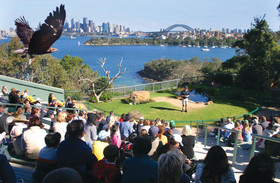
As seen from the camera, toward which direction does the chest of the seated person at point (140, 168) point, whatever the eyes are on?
away from the camera

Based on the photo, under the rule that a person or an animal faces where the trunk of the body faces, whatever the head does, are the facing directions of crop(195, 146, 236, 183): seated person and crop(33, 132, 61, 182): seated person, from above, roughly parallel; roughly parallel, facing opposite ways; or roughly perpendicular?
roughly parallel

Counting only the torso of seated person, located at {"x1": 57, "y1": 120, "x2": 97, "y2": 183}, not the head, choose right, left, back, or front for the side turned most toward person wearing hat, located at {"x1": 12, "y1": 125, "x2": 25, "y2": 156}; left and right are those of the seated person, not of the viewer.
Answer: left

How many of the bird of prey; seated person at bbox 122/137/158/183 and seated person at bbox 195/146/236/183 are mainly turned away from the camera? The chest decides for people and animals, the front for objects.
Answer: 2

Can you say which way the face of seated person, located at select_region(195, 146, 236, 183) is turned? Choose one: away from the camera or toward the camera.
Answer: away from the camera

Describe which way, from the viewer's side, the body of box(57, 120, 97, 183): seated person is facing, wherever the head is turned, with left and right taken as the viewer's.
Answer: facing away from the viewer and to the right of the viewer

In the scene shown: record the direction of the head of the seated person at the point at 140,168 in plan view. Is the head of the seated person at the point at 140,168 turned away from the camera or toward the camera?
away from the camera

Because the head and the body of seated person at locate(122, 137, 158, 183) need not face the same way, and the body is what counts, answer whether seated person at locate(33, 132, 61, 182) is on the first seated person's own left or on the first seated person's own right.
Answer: on the first seated person's own left

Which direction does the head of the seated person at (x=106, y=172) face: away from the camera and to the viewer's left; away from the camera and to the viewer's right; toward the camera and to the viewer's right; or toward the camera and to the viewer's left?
away from the camera and to the viewer's right

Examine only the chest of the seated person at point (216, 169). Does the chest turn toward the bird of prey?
no

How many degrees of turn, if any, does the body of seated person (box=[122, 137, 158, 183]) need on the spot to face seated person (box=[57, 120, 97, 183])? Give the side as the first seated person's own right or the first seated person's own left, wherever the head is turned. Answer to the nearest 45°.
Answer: approximately 45° to the first seated person's own left

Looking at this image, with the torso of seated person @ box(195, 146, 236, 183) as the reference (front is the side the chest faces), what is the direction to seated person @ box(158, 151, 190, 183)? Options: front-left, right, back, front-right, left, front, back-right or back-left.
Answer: back-left

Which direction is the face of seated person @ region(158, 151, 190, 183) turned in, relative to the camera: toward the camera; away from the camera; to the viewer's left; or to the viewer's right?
away from the camera

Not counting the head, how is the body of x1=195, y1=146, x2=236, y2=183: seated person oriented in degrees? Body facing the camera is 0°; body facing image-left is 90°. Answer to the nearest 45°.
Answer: approximately 180°

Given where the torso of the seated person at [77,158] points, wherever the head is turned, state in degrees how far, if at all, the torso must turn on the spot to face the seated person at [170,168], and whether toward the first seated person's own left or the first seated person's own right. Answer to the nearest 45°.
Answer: approximately 90° to the first seated person's own right

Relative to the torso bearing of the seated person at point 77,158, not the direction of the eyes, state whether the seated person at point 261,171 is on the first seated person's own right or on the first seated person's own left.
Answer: on the first seated person's own right

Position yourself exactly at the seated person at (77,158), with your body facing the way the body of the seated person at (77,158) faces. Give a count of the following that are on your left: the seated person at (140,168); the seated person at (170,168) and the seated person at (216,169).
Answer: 0

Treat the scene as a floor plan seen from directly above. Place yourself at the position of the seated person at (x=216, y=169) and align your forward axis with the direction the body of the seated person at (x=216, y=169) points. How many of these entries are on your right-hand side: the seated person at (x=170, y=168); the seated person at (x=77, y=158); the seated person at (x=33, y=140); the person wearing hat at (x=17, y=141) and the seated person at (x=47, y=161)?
0

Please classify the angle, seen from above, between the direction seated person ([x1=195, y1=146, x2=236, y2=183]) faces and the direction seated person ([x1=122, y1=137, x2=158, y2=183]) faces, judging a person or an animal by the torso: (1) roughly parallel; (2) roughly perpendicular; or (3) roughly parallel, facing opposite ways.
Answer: roughly parallel
